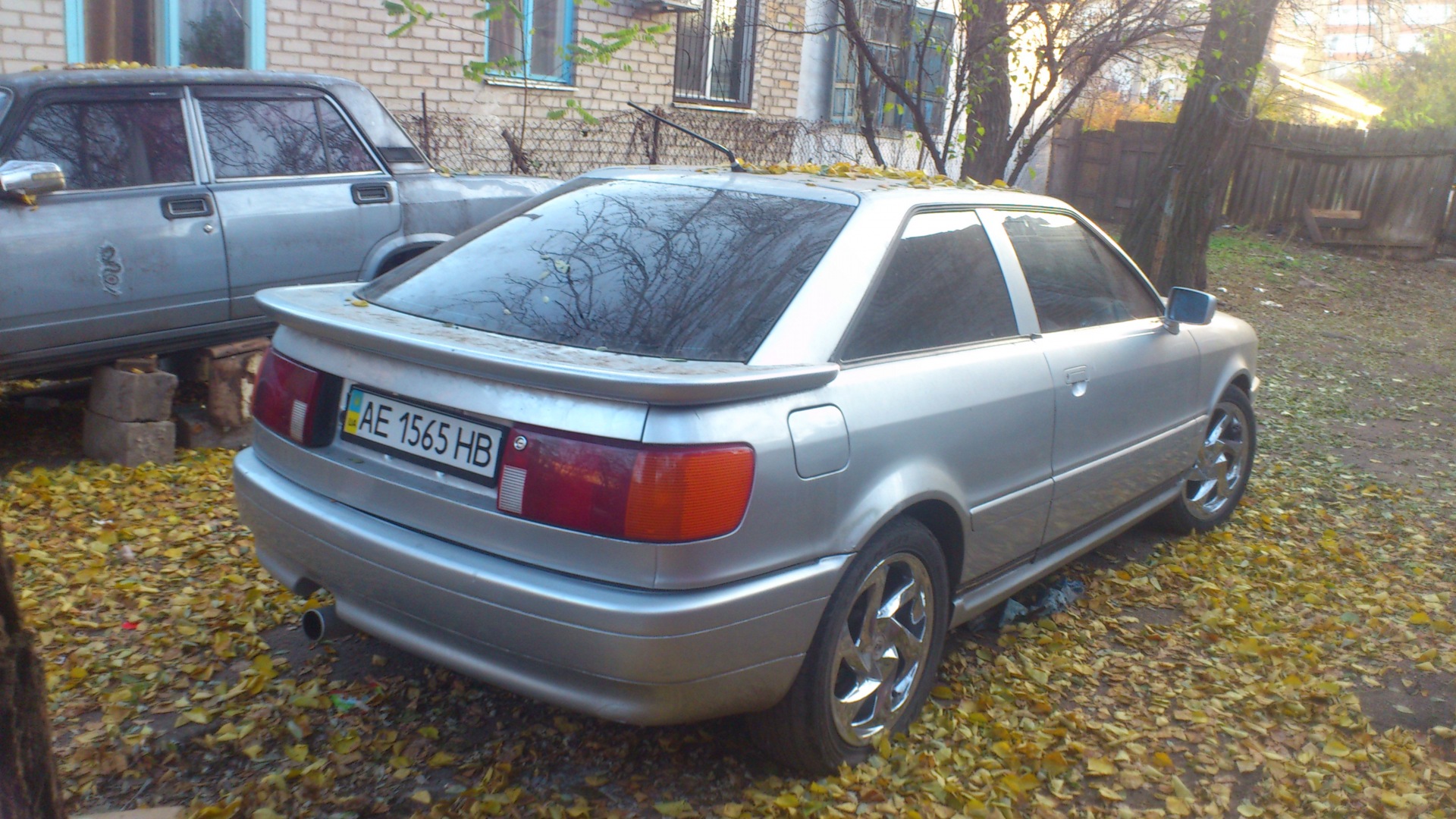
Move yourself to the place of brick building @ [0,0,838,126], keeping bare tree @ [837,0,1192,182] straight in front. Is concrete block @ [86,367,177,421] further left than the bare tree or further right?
right

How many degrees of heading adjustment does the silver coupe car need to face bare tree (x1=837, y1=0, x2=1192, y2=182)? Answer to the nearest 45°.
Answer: approximately 45° to its left

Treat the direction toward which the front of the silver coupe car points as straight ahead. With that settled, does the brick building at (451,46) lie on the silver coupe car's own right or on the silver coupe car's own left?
on the silver coupe car's own left

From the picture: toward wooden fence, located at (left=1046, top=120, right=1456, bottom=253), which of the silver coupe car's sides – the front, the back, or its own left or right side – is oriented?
front

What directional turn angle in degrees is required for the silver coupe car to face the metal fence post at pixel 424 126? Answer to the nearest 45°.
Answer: approximately 45° to its left

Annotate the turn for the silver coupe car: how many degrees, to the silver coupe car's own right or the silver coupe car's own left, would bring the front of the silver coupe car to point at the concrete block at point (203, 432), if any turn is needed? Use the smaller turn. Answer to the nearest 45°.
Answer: approximately 90° to the silver coupe car's own left

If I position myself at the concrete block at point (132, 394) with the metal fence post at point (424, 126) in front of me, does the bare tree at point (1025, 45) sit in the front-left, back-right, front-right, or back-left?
front-right

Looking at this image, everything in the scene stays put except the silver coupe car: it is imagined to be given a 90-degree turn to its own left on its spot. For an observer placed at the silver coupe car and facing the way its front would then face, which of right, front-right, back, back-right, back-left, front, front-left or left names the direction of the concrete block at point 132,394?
front

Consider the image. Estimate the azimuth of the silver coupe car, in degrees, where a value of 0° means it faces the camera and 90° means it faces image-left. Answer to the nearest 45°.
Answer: approximately 225°

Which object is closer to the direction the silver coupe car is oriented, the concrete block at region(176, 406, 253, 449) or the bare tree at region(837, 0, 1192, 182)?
the bare tree

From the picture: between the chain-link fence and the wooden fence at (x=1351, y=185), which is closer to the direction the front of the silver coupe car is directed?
the wooden fence

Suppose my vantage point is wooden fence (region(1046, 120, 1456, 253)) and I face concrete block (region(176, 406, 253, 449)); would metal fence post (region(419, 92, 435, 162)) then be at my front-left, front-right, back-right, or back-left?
front-right

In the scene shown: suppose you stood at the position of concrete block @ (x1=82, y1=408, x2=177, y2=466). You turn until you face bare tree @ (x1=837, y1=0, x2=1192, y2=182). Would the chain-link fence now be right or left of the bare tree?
left

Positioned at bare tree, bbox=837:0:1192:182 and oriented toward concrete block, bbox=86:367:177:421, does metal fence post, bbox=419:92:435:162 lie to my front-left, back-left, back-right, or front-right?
front-right

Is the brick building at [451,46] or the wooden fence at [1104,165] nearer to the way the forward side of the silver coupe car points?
the wooden fence

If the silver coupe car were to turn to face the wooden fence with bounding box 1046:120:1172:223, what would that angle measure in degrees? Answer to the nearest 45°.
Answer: approximately 45° to its left
